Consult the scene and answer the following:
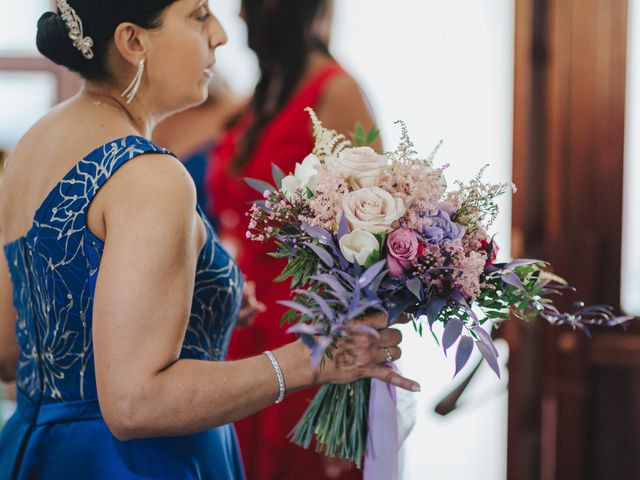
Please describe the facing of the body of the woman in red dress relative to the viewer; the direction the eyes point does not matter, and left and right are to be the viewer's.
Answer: facing away from the viewer and to the right of the viewer

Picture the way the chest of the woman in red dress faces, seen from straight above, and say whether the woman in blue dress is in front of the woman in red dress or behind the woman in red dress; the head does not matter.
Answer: behind

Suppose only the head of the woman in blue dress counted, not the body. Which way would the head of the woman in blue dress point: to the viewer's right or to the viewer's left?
to the viewer's right

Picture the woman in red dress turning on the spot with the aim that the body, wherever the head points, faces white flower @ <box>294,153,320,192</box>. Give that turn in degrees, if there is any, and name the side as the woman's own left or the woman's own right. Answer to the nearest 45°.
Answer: approximately 135° to the woman's own right
